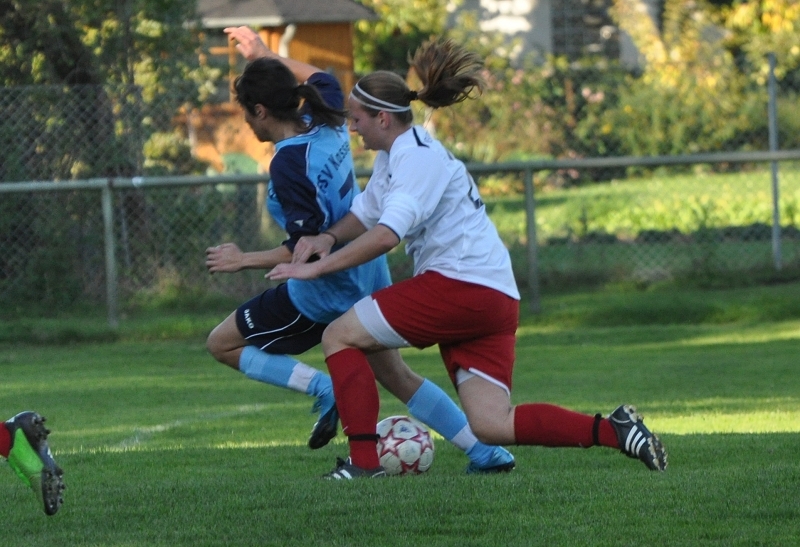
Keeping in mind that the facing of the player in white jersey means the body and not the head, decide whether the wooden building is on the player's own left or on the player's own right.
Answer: on the player's own right

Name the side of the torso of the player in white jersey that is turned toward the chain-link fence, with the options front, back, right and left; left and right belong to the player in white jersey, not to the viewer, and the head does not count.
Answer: right

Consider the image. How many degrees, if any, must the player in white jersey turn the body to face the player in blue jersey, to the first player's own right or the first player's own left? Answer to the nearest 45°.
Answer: approximately 45° to the first player's own right

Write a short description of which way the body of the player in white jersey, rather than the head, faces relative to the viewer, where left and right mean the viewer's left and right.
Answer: facing to the left of the viewer

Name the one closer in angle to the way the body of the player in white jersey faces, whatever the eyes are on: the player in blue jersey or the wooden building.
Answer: the player in blue jersey
